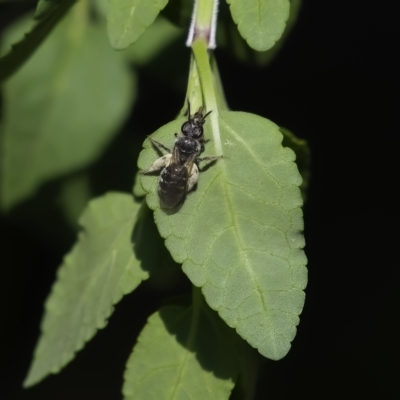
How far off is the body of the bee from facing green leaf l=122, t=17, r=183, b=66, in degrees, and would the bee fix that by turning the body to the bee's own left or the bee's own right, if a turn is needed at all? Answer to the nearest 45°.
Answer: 0° — it already faces it

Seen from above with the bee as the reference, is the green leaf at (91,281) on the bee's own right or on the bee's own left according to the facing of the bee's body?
on the bee's own left

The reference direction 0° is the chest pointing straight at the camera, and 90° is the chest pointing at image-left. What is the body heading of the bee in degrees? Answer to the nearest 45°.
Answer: approximately 180°
